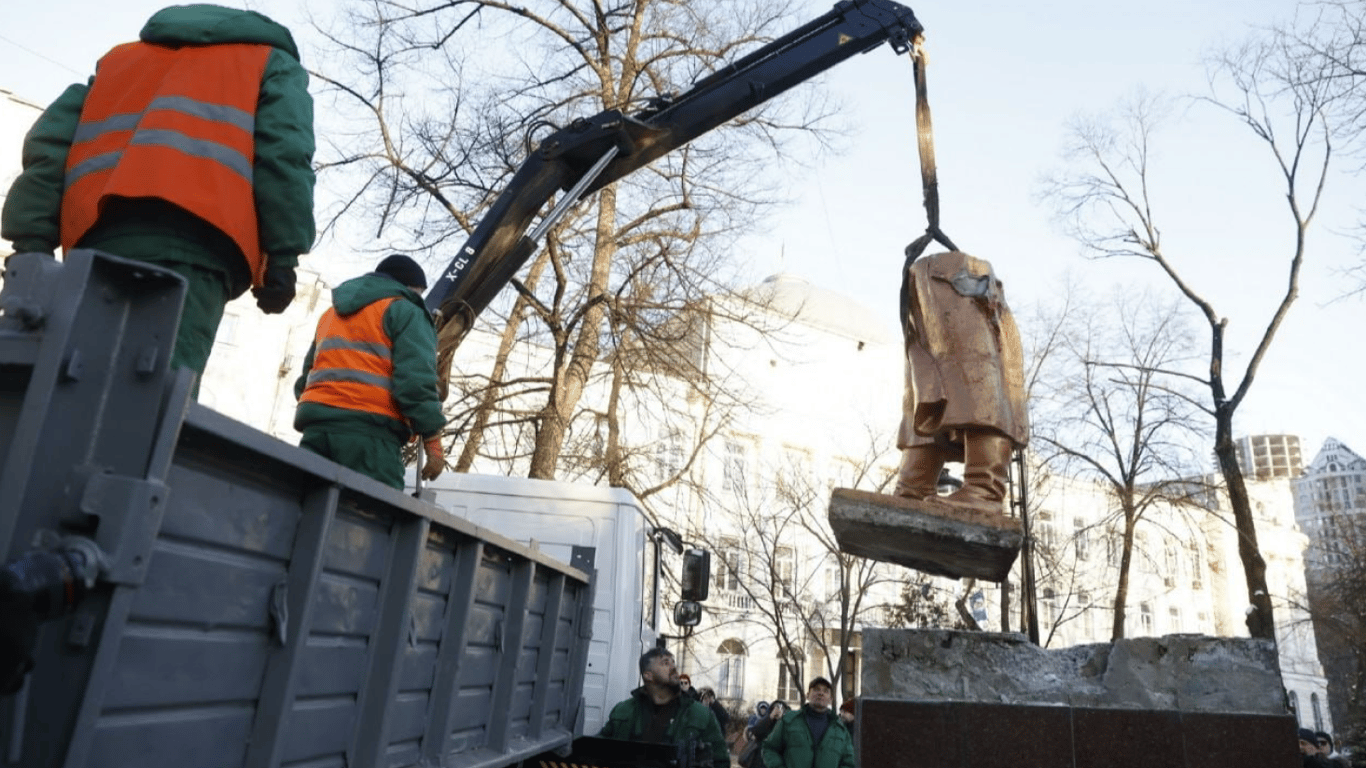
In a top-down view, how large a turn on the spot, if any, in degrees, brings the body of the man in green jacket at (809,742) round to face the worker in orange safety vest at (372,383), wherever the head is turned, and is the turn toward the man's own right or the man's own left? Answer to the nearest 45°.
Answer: approximately 45° to the man's own right

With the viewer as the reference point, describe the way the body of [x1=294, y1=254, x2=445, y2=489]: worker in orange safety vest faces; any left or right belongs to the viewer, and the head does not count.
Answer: facing away from the viewer and to the right of the viewer

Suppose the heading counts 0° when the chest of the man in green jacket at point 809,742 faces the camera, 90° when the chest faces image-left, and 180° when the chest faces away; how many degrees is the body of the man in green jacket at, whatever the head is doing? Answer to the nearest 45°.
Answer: approximately 0°

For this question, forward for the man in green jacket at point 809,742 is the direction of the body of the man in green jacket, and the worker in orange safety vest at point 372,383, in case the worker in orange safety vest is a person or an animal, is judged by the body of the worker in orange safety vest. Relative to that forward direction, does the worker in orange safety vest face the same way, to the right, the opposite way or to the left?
the opposite way

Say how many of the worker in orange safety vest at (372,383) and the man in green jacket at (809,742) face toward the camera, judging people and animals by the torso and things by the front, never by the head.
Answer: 1

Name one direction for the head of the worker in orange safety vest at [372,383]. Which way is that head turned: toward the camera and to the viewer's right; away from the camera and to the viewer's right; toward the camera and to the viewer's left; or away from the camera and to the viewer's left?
away from the camera and to the viewer's right

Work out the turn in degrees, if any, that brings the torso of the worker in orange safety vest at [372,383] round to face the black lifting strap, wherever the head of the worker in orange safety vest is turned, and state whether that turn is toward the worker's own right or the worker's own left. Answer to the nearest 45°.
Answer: approximately 45° to the worker's own right

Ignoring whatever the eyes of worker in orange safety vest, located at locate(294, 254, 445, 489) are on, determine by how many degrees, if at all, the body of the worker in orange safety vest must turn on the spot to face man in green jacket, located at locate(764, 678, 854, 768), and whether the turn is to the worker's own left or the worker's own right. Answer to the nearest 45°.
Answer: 0° — they already face them
